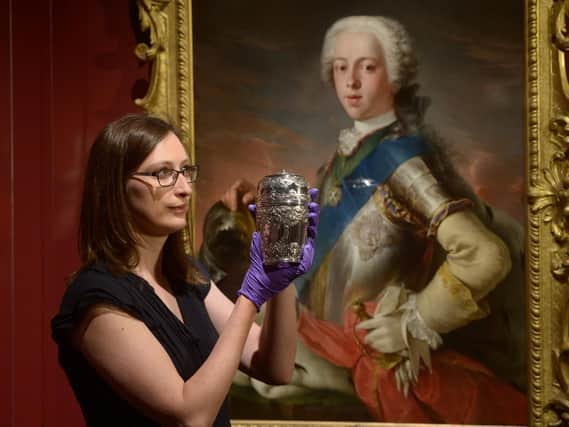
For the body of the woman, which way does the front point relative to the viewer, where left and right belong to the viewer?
facing the viewer and to the right of the viewer
